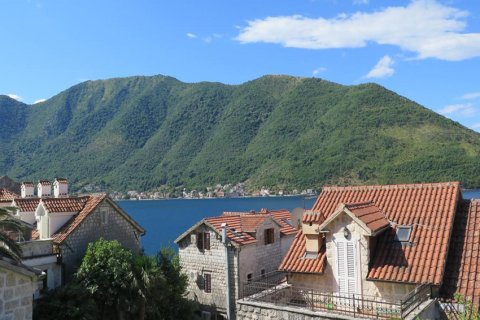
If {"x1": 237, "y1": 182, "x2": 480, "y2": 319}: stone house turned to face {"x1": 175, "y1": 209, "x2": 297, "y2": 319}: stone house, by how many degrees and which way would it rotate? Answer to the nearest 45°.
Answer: approximately 90° to its right

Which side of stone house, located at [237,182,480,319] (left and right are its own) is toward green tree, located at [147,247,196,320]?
right

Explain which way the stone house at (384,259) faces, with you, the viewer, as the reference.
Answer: facing the viewer and to the left of the viewer

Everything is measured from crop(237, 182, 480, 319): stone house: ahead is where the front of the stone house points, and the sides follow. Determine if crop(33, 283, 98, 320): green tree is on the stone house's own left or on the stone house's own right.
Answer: on the stone house's own right
